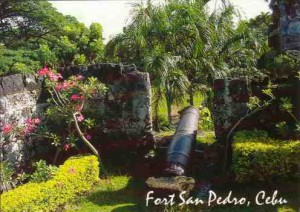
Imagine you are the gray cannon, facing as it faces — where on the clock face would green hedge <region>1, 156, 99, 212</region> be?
The green hedge is roughly at 8 o'clock from the gray cannon.

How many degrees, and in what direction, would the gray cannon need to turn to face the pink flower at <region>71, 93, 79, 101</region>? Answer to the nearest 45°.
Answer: approximately 90° to its left

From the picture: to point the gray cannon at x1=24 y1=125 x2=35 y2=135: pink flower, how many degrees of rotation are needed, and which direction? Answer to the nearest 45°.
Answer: approximately 90° to its left

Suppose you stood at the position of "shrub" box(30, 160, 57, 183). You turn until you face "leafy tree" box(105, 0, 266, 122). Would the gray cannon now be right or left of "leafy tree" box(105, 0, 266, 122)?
right

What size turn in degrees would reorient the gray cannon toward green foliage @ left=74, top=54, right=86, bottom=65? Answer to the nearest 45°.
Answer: approximately 45° to its left

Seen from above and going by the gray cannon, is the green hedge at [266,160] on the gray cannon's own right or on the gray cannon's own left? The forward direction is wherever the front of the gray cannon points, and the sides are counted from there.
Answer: on the gray cannon's own right

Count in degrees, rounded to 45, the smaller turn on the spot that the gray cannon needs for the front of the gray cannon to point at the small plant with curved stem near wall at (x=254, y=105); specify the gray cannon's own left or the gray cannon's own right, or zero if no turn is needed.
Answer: approximately 90° to the gray cannon's own right

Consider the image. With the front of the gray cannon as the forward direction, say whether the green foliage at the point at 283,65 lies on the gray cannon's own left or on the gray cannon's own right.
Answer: on the gray cannon's own right

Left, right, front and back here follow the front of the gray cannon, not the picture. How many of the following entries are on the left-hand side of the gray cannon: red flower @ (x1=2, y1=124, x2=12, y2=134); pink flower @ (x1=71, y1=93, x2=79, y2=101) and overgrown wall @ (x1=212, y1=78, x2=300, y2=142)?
2

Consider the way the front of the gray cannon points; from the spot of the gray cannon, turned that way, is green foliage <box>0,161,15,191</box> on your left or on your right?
on your left

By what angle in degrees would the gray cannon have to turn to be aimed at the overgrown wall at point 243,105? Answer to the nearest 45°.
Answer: approximately 45° to its right

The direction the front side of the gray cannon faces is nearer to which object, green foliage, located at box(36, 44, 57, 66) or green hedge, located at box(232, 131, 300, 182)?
the green foliage

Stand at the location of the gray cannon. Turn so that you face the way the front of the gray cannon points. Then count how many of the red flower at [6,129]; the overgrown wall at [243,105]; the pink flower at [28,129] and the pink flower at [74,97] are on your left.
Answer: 3

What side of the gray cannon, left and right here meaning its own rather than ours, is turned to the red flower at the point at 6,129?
left

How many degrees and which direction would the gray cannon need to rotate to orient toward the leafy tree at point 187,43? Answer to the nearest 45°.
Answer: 0° — it already faces it

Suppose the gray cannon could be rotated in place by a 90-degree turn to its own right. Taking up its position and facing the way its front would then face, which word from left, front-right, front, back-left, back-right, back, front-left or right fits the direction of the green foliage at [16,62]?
back-left

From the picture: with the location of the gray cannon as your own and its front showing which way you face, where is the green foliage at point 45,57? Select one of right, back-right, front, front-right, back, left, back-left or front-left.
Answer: front-left

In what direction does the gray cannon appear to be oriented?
away from the camera

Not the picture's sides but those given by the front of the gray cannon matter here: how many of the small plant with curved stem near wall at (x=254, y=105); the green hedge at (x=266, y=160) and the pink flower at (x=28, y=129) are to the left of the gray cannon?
1
